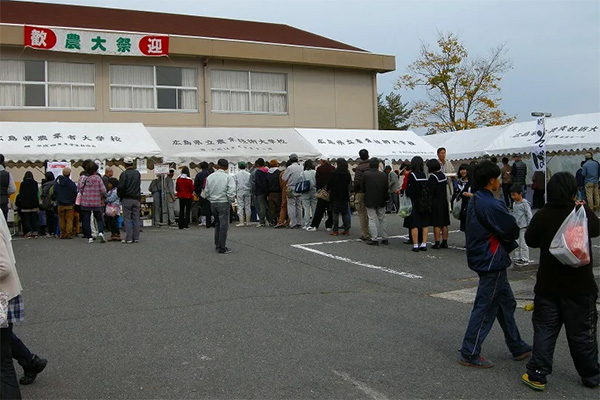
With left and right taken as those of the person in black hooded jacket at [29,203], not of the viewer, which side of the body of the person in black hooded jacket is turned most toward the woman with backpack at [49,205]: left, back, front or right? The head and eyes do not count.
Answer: right

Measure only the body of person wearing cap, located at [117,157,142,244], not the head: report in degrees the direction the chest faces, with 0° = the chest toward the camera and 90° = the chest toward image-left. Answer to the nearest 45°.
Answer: approximately 180°

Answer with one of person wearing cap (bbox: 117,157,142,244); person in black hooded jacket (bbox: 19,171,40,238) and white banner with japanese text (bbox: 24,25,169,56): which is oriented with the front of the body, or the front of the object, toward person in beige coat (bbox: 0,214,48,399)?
the white banner with japanese text

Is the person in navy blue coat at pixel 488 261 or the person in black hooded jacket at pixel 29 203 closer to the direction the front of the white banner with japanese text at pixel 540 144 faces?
the person in navy blue coat

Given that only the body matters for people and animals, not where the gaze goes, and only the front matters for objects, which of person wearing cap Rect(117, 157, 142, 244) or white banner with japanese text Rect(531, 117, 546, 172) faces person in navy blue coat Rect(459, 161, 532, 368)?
the white banner with japanese text

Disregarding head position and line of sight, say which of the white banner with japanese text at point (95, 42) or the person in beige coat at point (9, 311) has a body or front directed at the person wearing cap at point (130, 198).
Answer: the white banner with japanese text

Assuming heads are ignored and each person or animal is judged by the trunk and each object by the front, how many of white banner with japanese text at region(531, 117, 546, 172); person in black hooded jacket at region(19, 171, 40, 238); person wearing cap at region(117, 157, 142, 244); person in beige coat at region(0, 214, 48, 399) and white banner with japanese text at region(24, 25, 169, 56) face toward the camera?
2
